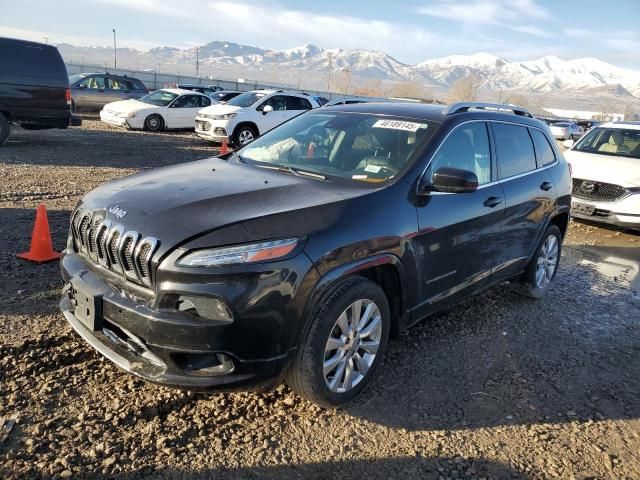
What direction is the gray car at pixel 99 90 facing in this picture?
to the viewer's left

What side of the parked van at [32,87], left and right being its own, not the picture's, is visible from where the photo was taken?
left

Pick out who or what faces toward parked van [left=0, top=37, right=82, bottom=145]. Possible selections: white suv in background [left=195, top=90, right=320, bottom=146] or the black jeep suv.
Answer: the white suv in background

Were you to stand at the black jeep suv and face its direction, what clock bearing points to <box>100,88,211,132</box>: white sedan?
The white sedan is roughly at 4 o'clock from the black jeep suv.

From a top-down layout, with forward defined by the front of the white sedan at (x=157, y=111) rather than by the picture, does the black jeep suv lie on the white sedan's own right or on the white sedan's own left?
on the white sedan's own left

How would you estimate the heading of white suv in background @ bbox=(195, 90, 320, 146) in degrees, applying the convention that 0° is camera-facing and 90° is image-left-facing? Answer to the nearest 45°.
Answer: approximately 45°

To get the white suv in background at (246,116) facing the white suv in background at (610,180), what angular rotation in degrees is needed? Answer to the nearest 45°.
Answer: approximately 90° to its left

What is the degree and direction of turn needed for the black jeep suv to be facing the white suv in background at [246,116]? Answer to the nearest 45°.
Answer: approximately 135° to its right

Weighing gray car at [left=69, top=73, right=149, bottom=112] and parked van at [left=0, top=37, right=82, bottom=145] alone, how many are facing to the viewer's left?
2

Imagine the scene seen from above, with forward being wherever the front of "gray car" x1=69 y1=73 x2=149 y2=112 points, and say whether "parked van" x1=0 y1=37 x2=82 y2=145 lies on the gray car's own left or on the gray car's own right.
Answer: on the gray car's own left

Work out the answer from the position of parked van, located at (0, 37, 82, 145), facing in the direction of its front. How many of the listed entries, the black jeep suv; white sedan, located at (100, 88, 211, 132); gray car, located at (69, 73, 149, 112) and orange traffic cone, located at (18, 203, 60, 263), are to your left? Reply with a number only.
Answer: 2
